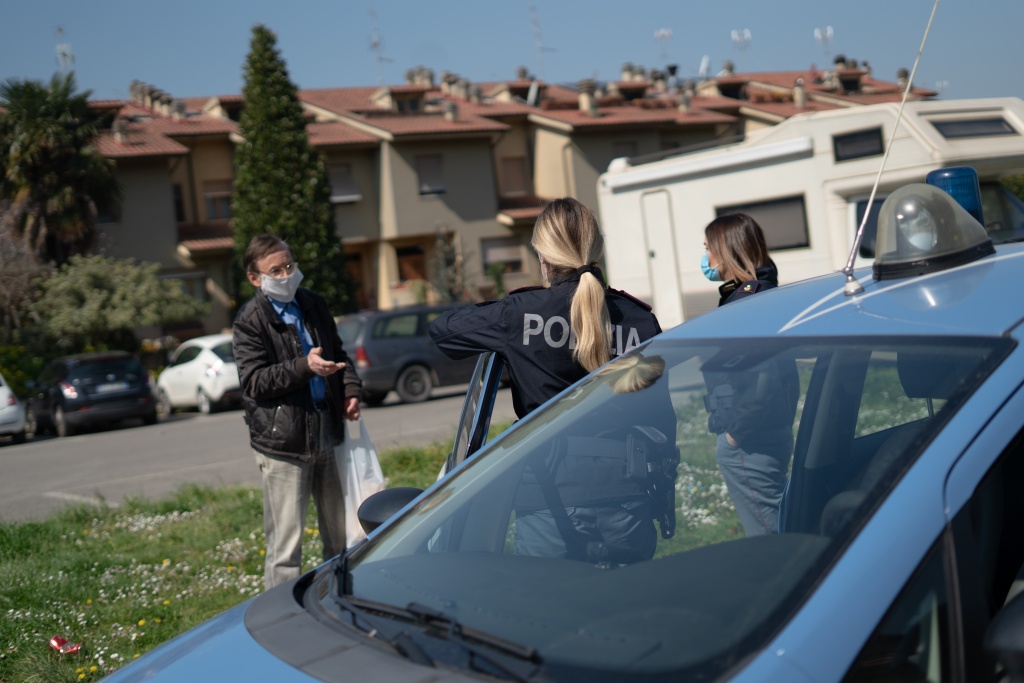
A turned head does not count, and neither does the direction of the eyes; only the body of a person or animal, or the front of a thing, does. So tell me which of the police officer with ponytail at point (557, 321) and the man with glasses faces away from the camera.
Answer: the police officer with ponytail

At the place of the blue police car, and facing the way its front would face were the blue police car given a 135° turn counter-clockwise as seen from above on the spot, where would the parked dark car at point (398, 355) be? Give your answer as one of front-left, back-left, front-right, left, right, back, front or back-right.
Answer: left

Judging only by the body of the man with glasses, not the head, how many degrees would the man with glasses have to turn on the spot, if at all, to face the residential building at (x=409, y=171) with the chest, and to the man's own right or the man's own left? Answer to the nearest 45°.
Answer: approximately 135° to the man's own left

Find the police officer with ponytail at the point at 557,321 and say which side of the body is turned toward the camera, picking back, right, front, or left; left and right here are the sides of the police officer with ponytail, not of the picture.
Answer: back

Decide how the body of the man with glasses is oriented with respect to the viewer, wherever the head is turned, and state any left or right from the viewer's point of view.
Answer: facing the viewer and to the right of the viewer

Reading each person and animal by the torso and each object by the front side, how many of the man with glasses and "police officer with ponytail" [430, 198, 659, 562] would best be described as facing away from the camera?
1

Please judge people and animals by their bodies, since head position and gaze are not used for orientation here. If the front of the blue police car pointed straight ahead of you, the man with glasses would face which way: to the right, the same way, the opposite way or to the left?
to the left

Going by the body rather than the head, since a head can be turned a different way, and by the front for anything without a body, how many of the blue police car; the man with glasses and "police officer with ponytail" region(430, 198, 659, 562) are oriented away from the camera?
1

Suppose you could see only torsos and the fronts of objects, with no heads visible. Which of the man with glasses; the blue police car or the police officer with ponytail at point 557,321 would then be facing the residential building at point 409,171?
the police officer with ponytail

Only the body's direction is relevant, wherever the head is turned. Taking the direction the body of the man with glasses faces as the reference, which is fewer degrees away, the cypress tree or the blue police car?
the blue police car

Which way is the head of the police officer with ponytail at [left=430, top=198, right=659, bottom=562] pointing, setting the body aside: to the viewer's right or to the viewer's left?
to the viewer's left

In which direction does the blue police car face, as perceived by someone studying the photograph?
facing the viewer and to the left of the viewer

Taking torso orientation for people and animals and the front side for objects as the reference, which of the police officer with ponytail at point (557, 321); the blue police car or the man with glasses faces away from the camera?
the police officer with ponytail

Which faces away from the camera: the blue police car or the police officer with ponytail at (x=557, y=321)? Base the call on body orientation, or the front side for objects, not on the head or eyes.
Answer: the police officer with ponytail

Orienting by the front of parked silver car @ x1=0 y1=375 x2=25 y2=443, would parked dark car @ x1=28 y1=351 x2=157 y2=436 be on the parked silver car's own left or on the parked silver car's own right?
on the parked silver car's own right

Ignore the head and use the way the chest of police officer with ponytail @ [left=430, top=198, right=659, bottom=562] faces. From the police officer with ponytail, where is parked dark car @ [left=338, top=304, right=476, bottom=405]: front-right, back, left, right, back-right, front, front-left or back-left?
front

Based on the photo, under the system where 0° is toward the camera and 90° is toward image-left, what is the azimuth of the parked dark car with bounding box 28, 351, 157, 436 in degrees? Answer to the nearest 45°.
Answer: approximately 135°
